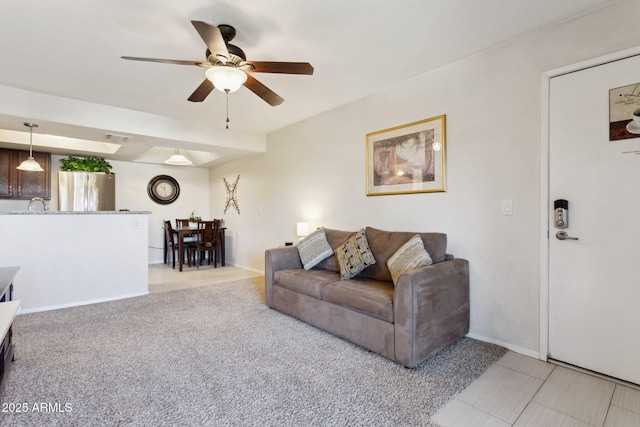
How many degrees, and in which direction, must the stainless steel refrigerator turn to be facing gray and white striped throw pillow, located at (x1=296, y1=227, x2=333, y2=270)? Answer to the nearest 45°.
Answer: approximately 45° to its left

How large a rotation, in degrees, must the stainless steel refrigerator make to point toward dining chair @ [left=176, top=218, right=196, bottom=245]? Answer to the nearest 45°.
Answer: approximately 90° to its left

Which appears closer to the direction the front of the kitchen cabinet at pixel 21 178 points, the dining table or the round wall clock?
the dining table

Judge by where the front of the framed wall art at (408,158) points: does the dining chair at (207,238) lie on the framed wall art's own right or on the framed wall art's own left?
on the framed wall art's own right

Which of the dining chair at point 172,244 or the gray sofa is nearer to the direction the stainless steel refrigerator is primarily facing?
the gray sofa

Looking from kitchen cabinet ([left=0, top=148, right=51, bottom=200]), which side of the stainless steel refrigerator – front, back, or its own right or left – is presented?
right

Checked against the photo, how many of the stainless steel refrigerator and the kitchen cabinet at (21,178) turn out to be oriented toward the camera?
2

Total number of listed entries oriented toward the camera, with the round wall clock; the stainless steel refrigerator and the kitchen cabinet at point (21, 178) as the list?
3

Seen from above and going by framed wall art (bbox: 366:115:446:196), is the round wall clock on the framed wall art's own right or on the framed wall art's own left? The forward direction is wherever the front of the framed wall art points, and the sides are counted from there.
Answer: on the framed wall art's own right

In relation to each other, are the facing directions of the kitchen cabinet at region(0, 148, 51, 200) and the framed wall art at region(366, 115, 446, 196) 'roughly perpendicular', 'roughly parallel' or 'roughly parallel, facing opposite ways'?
roughly perpendicular

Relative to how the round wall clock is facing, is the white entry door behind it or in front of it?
in front

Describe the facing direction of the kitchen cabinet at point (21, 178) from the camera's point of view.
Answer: facing the viewer

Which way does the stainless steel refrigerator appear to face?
toward the camera

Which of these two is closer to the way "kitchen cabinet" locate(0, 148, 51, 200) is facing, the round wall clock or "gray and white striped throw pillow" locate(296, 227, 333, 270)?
the gray and white striped throw pillow

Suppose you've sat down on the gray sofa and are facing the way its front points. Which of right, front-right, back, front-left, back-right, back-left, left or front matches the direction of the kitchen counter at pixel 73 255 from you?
front-right
